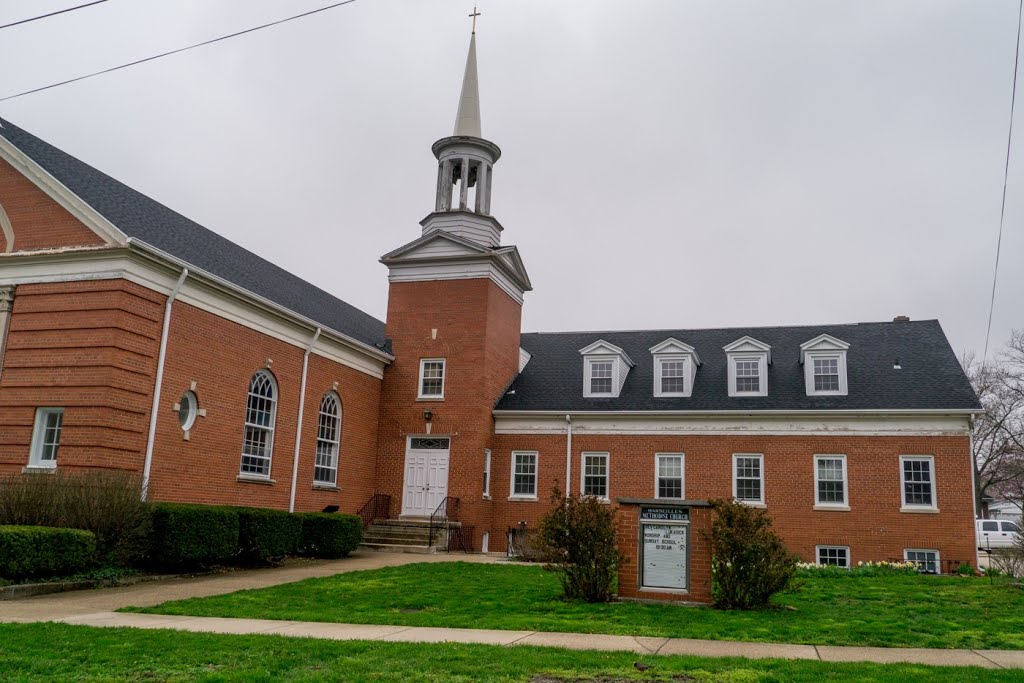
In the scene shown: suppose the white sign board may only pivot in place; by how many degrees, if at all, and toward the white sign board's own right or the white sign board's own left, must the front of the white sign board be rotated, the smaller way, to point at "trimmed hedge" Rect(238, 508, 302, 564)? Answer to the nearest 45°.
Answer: approximately 135° to the white sign board's own right

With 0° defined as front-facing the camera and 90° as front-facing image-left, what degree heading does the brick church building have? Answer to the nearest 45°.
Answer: approximately 0°

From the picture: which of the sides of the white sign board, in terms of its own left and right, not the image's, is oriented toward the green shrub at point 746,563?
left

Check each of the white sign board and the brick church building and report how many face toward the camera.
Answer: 2

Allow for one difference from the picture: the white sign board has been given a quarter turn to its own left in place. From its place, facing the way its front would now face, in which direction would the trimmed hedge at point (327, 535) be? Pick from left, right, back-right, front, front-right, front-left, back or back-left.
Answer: back-left

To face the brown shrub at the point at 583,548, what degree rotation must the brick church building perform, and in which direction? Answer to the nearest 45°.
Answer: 0° — it already faces it

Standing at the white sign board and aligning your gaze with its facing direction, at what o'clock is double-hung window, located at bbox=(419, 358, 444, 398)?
The double-hung window is roughly at 5 o'clock from the white sign board.

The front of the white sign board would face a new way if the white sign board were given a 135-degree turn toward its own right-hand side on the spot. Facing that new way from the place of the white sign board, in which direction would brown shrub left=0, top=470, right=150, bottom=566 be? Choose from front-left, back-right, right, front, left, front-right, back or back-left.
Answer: front-left
